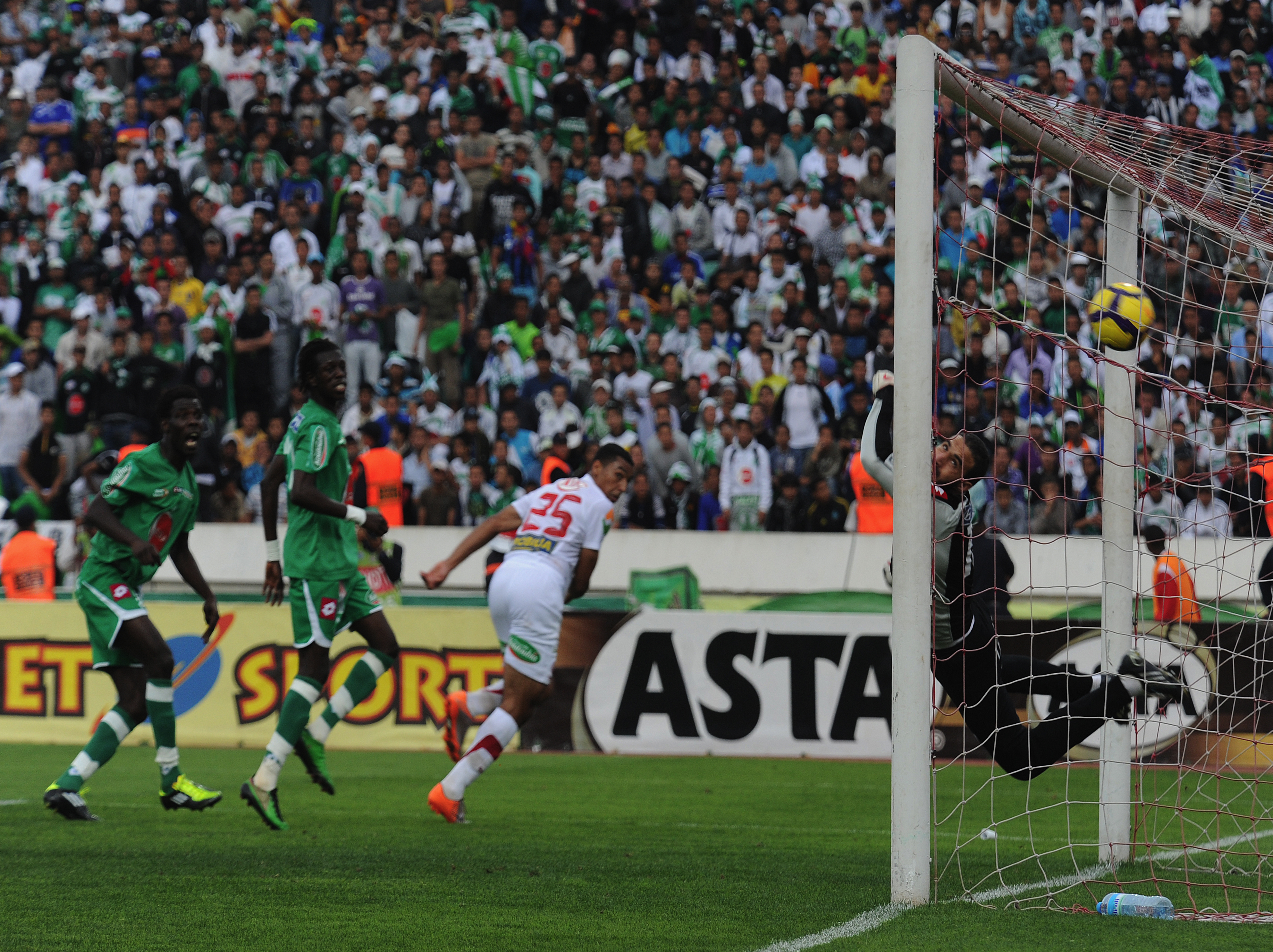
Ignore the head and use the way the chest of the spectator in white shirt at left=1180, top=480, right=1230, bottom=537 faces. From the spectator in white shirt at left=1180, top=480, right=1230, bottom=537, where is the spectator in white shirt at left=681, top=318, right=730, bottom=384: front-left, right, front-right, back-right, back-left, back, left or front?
back-right

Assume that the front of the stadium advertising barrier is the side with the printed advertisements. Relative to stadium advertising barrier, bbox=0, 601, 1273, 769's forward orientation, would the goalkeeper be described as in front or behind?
in front

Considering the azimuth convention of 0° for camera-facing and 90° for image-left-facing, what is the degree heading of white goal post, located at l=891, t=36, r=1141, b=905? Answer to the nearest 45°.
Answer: approximately 90°

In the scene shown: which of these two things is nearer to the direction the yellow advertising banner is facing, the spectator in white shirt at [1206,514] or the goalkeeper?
the goalkeeper

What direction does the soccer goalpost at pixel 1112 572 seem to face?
to the viewer's left

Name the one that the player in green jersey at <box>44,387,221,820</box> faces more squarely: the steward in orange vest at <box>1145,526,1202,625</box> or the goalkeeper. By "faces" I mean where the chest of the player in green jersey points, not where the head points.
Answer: the goalkeeper

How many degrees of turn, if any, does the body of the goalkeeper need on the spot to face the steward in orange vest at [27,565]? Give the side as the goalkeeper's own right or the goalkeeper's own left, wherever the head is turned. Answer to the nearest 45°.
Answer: approximately 45° to the goalkeeper's own right

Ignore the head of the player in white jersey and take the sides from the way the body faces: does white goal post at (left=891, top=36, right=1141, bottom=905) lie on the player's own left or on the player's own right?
on the player's own right

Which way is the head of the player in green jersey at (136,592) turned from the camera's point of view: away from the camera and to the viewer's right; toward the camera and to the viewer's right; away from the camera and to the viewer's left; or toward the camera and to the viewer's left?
toward the camera and to the viewer's right

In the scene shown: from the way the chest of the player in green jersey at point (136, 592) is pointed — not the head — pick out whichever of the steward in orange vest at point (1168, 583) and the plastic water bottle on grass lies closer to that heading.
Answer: the plastic water bottle on grass

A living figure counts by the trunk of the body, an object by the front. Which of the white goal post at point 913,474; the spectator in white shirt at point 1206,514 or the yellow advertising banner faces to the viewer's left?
the white goal post

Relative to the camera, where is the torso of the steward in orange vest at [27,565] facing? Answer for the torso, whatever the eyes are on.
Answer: away from the camera

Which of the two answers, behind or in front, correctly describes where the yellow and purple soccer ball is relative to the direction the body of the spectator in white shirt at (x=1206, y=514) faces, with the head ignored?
in front

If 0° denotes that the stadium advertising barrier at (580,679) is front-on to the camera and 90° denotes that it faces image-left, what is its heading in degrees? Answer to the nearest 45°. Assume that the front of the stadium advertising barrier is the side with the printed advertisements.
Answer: approximately 0°

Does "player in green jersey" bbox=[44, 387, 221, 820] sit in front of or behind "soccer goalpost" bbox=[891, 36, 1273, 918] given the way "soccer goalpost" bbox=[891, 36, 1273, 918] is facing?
in front
